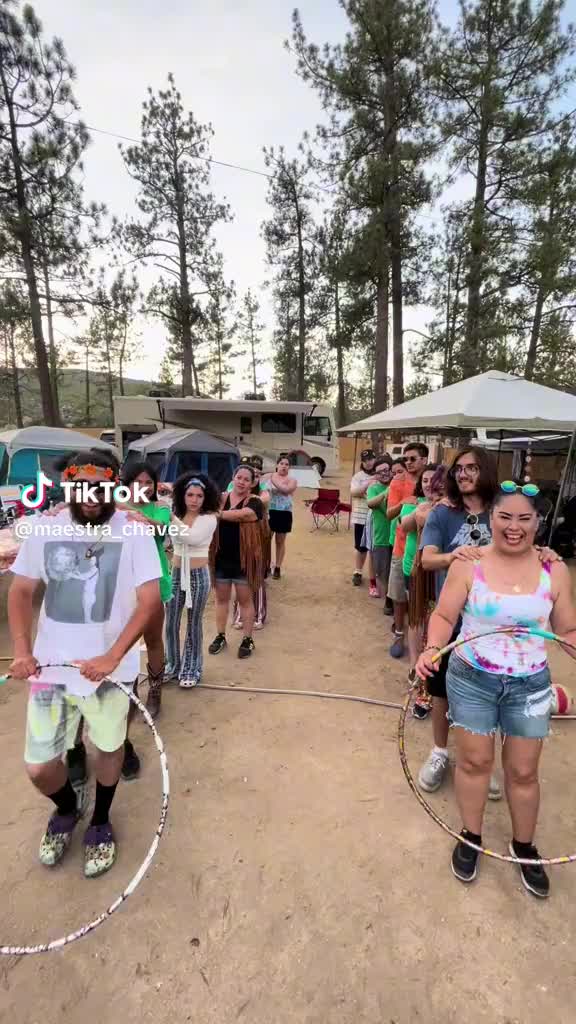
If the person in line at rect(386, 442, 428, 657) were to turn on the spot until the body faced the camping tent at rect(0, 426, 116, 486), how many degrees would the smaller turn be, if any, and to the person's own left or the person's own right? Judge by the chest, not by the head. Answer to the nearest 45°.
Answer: approximately 135° to the person's own right

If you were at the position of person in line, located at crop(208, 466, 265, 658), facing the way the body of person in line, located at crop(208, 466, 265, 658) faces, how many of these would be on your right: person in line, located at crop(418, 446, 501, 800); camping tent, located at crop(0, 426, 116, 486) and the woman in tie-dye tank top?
1

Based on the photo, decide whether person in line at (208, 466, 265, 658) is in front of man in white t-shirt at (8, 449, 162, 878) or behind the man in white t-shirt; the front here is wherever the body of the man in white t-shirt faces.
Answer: behind

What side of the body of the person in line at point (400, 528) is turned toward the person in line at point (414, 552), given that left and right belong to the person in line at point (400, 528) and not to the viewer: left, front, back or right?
front

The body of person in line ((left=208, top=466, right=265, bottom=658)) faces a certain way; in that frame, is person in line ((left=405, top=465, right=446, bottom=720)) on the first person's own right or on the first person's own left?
on the first person's own left

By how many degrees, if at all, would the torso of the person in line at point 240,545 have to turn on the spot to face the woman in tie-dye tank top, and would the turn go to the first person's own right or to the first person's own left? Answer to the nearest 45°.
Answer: approximately 90° to the first person's own left

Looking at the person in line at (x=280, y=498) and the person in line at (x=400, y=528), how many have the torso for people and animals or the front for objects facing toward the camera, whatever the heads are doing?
2

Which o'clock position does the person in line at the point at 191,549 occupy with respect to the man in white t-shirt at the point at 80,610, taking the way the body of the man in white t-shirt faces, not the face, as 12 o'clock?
The person in line is roughly at 7 o'clock from the man in white t-shirt.

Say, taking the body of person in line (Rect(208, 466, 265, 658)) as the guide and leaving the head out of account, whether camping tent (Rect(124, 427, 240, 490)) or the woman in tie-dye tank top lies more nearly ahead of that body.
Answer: the woman in tie-dye tank top

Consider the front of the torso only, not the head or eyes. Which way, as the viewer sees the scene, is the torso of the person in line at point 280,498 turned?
toward the camera

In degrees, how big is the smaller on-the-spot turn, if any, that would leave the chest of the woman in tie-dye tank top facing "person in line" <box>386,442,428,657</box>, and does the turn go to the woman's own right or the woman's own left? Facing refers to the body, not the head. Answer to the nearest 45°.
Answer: approximately 180°

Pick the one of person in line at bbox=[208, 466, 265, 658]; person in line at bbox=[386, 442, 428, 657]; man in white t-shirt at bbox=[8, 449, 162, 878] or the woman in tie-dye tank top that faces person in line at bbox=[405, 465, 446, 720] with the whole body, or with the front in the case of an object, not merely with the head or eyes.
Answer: person in line at bbox=[386, 442, 428, 657]

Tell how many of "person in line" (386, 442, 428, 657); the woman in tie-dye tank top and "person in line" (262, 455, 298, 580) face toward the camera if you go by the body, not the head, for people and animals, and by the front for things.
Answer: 3

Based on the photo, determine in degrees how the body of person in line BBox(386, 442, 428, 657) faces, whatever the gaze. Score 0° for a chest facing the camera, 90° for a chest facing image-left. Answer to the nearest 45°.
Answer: approximately 0°

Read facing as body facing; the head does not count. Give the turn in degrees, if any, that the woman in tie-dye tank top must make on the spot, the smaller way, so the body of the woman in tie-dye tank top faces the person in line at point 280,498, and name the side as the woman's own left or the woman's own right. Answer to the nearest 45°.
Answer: approximately 135° to the woman's own right
